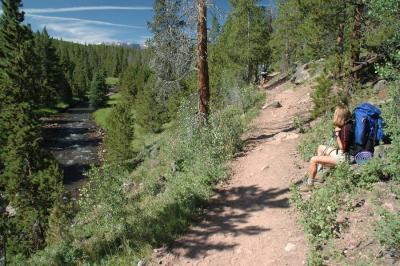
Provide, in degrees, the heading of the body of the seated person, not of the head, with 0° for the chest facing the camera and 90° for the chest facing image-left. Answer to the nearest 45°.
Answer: approximately 90°

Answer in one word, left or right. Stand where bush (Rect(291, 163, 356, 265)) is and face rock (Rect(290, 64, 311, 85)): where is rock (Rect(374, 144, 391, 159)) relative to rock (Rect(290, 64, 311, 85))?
right

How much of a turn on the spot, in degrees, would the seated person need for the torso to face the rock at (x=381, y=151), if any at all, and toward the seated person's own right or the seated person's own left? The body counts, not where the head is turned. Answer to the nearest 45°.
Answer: approximately 180°

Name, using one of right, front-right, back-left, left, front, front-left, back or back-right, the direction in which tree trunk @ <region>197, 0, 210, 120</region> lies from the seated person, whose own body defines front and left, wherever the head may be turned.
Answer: front-right

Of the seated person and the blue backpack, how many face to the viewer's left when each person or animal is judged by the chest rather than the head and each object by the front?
1

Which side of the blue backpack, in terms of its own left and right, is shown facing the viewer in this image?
right

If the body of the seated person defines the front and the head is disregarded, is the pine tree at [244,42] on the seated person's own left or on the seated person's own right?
on the seated person's own right
